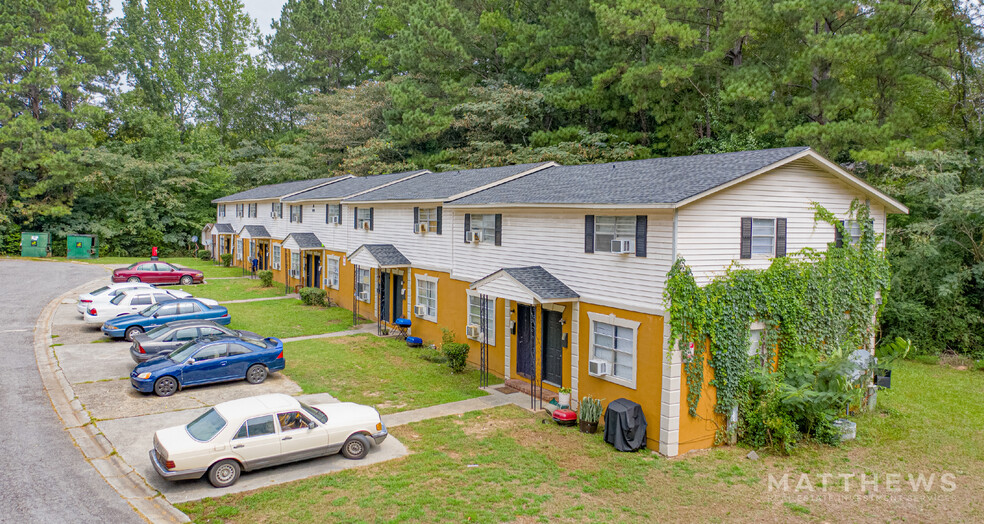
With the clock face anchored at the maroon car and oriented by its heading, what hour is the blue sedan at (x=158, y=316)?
The blue sedan is roughly at 3 o'clock from the maroon car.

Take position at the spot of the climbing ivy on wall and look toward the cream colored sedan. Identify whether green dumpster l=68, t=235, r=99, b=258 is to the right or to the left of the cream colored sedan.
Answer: right

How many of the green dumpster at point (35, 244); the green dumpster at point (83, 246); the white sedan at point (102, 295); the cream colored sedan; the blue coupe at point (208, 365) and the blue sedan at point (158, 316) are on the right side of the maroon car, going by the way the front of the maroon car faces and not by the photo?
4

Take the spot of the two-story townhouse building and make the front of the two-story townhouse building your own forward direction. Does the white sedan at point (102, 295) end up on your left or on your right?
on your right

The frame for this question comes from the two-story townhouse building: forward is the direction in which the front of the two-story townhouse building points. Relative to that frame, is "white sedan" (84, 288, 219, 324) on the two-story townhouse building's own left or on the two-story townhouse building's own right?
on the two-story townhouse building's own right

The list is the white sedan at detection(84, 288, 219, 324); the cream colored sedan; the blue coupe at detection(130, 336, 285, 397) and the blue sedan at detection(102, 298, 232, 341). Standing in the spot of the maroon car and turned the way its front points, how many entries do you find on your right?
4

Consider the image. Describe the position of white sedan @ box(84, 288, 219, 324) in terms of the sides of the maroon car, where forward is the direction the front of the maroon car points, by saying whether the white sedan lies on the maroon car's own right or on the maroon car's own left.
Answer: on the maroon car's own right

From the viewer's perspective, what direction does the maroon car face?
to the viewer's right

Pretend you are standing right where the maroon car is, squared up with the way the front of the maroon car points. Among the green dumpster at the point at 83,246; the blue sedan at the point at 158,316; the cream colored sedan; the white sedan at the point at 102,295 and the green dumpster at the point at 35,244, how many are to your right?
3

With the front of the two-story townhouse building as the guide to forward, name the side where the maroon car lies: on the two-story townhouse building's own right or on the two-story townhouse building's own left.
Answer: on the two-story townhouse building's own right
